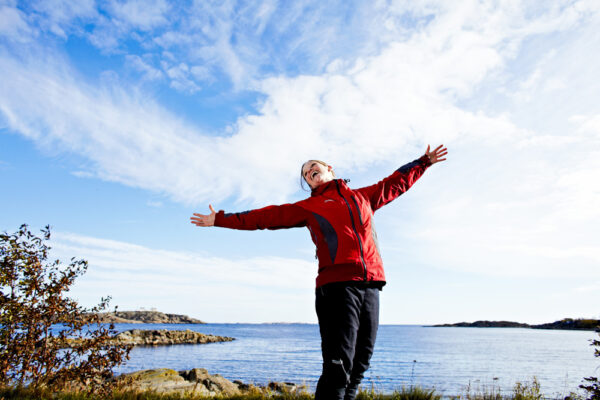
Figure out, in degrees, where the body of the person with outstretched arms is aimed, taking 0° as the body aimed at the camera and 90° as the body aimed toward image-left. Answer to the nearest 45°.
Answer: approximately 315°
